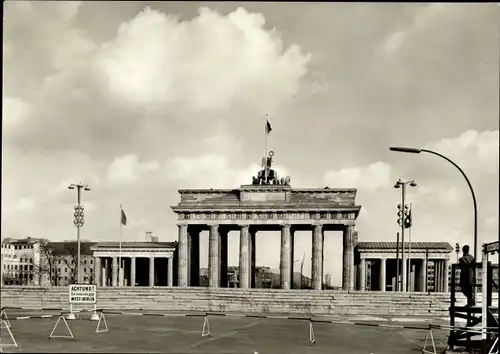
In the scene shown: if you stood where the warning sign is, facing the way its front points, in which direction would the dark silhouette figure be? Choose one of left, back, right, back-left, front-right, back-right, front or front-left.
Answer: front-left

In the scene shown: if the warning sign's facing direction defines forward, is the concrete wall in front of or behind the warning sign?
behind

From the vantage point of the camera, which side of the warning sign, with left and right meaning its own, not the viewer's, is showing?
front

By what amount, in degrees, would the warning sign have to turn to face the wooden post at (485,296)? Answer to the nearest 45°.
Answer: approximately 45° to its left
